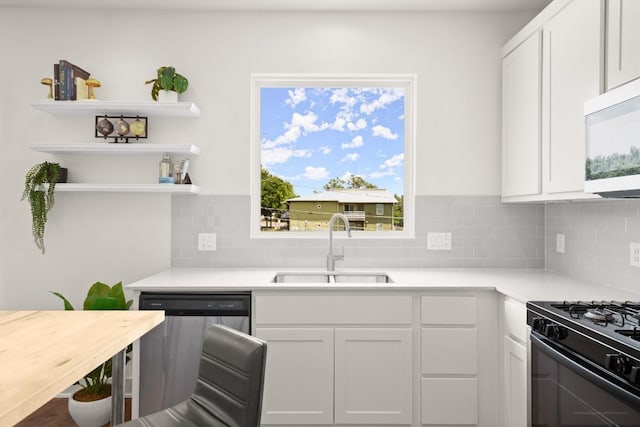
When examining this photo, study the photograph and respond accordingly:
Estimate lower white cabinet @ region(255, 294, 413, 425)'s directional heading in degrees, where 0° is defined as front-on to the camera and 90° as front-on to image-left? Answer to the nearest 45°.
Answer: approximately 0°

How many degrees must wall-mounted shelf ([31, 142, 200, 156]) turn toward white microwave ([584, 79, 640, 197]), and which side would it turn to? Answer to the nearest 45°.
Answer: approximately 45° to its left

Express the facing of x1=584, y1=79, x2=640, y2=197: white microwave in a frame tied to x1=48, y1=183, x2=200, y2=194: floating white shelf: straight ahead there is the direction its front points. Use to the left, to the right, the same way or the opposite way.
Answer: to the right

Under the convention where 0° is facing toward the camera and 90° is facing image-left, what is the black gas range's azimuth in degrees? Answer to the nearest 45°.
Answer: approximately 45°

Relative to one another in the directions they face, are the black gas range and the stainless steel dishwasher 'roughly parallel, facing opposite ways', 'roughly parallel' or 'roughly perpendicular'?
roughly perpendicular

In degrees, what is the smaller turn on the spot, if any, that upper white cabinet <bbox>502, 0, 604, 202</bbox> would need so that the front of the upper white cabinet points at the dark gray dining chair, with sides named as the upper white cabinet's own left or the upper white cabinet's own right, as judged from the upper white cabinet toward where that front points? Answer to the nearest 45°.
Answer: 0° — it already faces it
